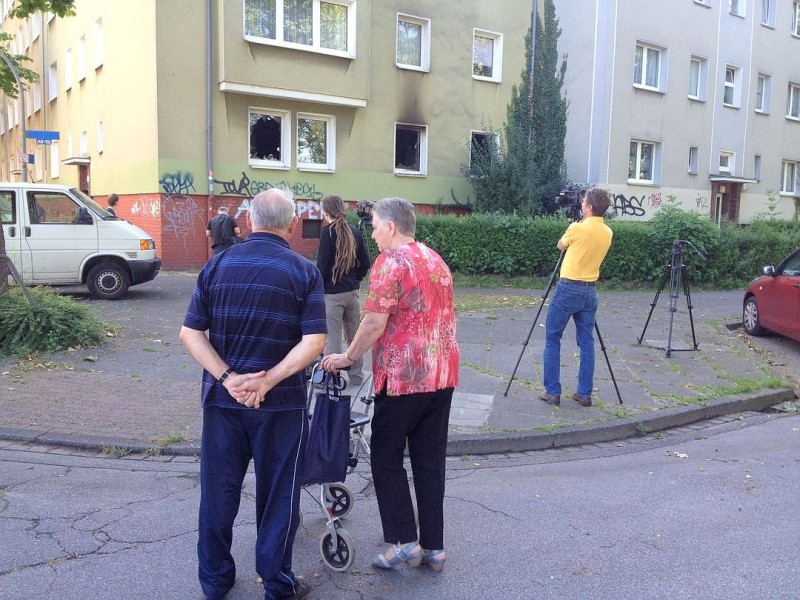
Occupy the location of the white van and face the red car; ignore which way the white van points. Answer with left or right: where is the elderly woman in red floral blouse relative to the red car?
right

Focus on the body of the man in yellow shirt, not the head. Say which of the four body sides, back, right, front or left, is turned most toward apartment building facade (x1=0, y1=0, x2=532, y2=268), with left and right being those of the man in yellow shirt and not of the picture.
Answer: front

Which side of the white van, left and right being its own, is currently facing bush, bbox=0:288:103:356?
right

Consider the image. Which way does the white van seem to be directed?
to the viewer's right

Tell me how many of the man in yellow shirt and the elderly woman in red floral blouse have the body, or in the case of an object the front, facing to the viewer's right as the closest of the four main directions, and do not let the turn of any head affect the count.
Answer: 0

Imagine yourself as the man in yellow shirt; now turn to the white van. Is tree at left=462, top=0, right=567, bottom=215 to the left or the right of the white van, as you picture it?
right

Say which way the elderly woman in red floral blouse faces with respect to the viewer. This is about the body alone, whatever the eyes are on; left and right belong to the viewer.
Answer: facing away from the viewer and to the left of the viewer

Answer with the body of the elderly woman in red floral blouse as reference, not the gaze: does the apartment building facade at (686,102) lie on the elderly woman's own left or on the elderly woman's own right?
on the elderly woman's own right

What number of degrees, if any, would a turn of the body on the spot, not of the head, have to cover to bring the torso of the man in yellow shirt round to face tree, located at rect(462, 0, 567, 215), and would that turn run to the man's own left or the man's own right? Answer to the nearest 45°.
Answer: approximately 45° to the man's own right

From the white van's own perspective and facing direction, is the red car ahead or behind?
ahead

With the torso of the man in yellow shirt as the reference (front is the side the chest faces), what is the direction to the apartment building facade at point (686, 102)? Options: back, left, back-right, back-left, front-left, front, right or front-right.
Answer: front-right

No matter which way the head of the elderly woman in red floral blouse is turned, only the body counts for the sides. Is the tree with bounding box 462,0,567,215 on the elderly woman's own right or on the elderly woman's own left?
on the elderly woman's own right

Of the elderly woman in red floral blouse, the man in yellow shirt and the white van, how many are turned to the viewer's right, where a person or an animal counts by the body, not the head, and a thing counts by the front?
1

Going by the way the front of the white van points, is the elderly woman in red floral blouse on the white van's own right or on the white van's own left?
on the white van's own right

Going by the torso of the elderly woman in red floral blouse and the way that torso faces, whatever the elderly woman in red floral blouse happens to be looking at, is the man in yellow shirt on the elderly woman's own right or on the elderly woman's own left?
on the elderly woman's own right
